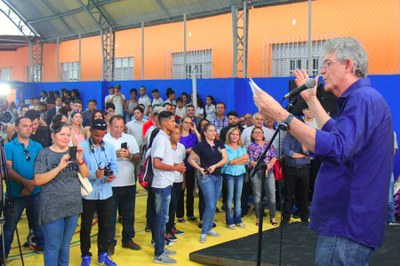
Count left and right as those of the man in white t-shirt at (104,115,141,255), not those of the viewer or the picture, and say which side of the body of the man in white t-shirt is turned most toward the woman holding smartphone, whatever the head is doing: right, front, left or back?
right

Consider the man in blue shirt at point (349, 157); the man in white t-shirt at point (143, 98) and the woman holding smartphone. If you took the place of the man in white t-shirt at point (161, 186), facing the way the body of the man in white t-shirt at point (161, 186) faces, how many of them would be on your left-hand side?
1

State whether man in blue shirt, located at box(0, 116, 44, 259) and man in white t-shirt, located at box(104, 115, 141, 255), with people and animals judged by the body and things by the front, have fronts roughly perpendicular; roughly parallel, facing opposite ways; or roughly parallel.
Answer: roughly parallel

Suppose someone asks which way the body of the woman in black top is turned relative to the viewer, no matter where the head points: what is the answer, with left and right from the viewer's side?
facing the viewer and to the right of the viewer

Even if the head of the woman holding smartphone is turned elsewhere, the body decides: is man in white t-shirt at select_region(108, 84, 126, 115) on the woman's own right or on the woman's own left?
on the woman's own left

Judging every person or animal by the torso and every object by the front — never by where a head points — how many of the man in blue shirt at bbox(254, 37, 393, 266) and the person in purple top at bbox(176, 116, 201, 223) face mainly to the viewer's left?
1

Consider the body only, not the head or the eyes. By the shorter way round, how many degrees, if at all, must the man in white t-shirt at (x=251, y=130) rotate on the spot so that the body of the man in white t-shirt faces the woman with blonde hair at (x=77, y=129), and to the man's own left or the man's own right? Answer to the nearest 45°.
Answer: approximately 45° to the man's own right

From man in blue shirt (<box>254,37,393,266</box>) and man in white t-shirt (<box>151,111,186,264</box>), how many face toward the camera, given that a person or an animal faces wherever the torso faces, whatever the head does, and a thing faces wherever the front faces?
0

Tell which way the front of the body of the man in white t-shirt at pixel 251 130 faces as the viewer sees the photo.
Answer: toward the camera

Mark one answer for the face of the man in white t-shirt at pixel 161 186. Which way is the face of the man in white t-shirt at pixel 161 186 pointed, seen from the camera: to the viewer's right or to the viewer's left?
to the viewer's right

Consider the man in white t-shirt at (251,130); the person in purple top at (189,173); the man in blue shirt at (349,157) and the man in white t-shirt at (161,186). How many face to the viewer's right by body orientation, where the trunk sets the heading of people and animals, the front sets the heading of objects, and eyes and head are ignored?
1

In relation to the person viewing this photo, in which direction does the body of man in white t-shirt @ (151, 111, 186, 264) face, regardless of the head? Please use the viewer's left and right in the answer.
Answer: facing to the right of the viewer
